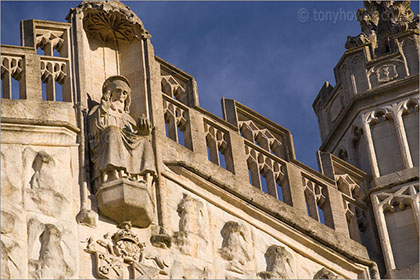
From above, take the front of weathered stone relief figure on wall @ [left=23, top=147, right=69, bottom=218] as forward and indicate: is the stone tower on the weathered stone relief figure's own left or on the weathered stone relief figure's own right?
on the weathered stone relief figure's own left

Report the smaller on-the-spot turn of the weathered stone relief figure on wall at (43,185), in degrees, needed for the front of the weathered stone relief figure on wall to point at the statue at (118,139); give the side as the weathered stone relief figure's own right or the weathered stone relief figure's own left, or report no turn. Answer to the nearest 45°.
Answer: approximately 45° to the weathered stone relief figure's own left
